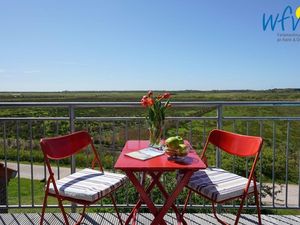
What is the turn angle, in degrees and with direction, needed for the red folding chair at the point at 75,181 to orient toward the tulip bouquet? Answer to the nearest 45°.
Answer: approximately 45° to its left

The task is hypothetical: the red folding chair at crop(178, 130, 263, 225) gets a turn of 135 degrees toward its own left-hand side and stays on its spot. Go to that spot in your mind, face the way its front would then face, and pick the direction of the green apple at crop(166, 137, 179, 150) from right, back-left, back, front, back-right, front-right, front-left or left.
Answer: back-right

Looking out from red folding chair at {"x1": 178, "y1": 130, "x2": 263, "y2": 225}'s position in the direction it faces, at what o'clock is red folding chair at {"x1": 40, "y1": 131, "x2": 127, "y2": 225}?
red folding chair at {"x1": 40, "y1": 131, "x2": 127, "y2": 225} is roughly at 1 o'clock from red folding chair at {"x1": 178, "y1": 130, "x2": 263, "y2": 225}.

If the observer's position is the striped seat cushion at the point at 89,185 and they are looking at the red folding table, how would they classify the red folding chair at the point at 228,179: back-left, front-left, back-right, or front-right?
front-left

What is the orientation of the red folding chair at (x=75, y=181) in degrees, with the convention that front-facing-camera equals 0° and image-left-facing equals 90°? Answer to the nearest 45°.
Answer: approximately 315°

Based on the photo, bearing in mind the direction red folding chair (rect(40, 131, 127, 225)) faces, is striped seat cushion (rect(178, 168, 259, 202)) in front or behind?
in front

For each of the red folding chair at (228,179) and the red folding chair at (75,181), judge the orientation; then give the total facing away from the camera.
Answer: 0

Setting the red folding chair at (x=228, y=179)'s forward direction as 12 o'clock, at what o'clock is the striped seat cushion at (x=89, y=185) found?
The striped seat cushion is roughly at 1 o'clock from the red folding chair.

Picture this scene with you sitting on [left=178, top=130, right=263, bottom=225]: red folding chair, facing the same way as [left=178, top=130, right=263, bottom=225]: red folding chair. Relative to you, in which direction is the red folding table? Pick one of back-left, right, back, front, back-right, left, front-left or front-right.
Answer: front

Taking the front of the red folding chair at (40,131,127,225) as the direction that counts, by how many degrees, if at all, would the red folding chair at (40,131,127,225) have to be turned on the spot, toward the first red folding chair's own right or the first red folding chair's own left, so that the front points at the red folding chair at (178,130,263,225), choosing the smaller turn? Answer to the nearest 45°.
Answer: approximately 45° to the first red folding chair's own left

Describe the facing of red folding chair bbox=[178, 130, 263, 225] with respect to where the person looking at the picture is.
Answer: facing the viewer and to the left of the viewer
